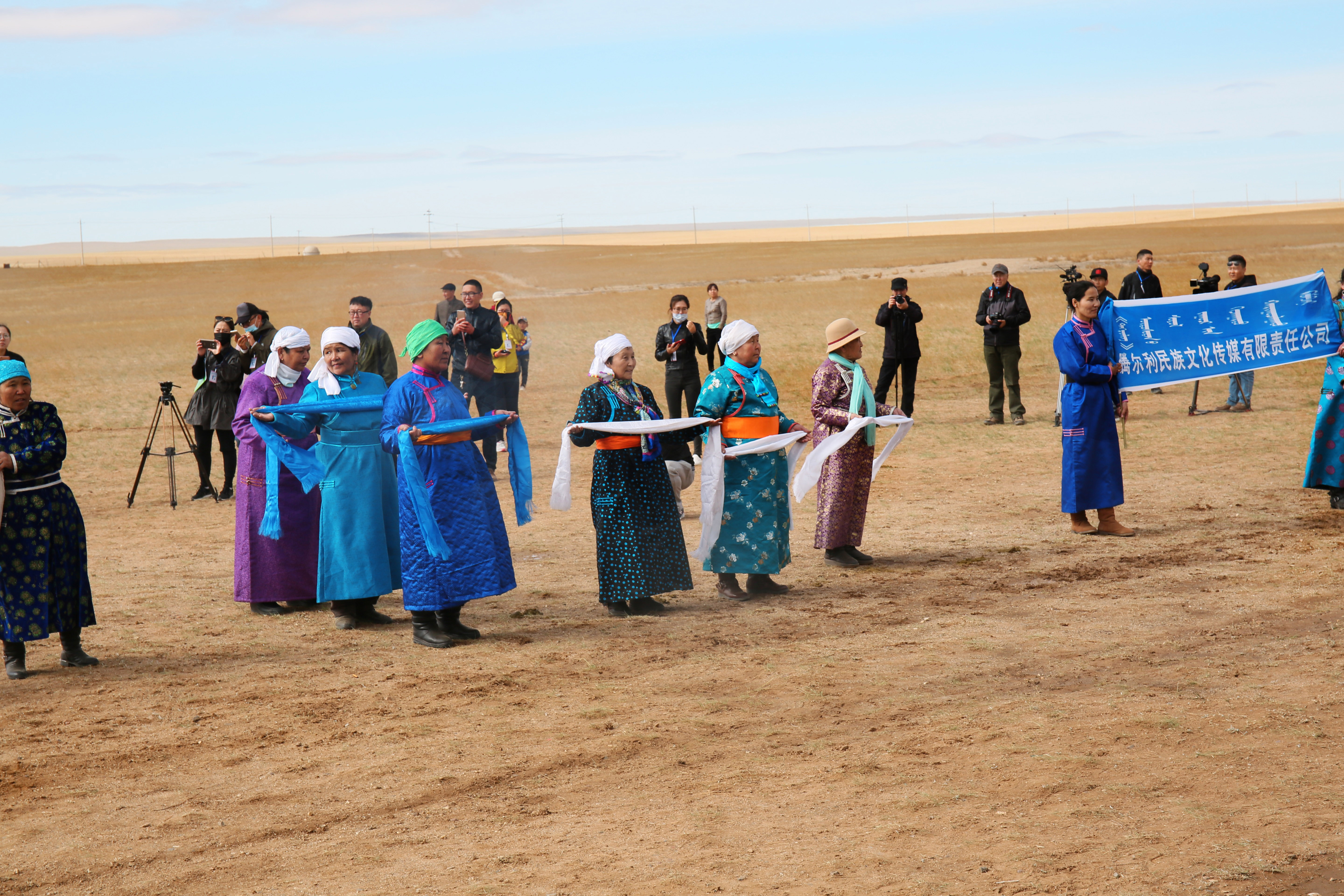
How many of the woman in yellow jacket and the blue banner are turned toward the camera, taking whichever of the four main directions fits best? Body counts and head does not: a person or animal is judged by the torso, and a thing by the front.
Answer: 2

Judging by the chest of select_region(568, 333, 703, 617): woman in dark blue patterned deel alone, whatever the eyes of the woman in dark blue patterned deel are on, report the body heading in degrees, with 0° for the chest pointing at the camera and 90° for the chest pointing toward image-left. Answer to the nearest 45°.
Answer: approximately 315°

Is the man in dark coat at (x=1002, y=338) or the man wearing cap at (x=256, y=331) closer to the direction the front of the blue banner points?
the man wearing cap

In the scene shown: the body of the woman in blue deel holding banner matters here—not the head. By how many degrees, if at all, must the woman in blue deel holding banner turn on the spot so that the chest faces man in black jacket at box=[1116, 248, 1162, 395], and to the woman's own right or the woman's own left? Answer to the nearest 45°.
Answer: approximately 135° to the woman's own left

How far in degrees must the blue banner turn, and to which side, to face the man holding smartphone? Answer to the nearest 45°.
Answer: approximately 90° to its right

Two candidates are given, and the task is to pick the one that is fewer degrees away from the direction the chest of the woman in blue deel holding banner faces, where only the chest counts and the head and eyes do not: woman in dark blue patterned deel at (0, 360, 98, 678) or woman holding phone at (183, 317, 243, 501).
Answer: the woman in dark blue patterned deel

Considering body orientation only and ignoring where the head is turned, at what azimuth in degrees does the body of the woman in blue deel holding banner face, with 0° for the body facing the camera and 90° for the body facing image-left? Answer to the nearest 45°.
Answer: approximately 315°
